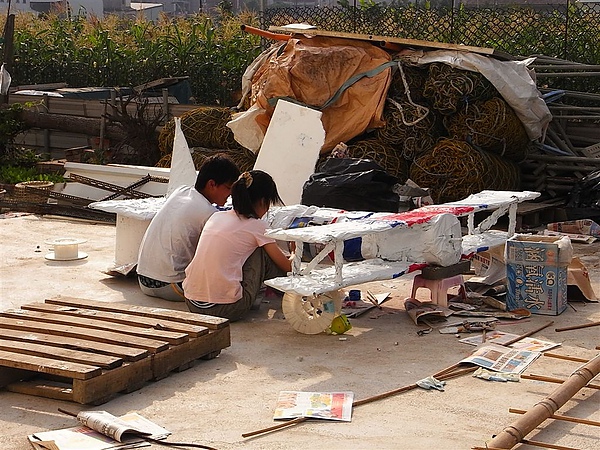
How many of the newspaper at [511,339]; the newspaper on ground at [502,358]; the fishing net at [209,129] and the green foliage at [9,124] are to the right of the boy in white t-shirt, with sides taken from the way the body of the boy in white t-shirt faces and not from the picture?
2

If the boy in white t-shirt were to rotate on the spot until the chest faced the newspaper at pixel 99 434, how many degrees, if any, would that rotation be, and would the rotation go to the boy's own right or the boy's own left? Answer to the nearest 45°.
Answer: approximately 135° to the boy's own right

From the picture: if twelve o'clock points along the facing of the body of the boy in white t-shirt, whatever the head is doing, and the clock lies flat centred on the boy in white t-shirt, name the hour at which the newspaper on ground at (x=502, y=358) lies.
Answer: The newspaper on ground is roughly at 3 o'clock from the boy in white t-shirt.

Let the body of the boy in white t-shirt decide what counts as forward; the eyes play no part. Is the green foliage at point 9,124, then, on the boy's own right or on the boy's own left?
on the boy's own left

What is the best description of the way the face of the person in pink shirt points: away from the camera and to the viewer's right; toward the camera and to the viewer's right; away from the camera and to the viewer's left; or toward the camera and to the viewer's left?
away from the camera and to the viewer's right

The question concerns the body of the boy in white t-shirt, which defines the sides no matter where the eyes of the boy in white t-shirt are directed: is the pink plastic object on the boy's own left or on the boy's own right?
on the boy's own right

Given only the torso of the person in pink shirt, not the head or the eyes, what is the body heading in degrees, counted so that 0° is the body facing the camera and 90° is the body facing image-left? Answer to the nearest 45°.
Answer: approximately 225°

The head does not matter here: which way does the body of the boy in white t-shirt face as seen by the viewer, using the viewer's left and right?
facing away from the viewer and to the right of the viewer
